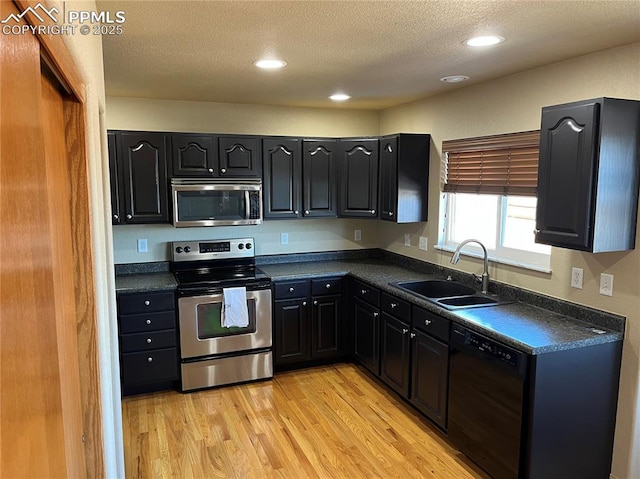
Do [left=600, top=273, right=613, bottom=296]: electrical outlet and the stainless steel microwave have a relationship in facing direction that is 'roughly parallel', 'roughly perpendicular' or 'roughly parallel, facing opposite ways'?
roughly perpendicular

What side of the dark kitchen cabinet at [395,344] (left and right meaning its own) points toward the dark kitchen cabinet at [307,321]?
right

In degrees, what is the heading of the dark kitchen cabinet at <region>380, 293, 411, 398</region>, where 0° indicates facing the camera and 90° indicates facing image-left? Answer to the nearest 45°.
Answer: approximately 45°

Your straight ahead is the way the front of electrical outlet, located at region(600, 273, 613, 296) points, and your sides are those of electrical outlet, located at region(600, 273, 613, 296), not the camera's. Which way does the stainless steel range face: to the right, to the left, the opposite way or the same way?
to the left
